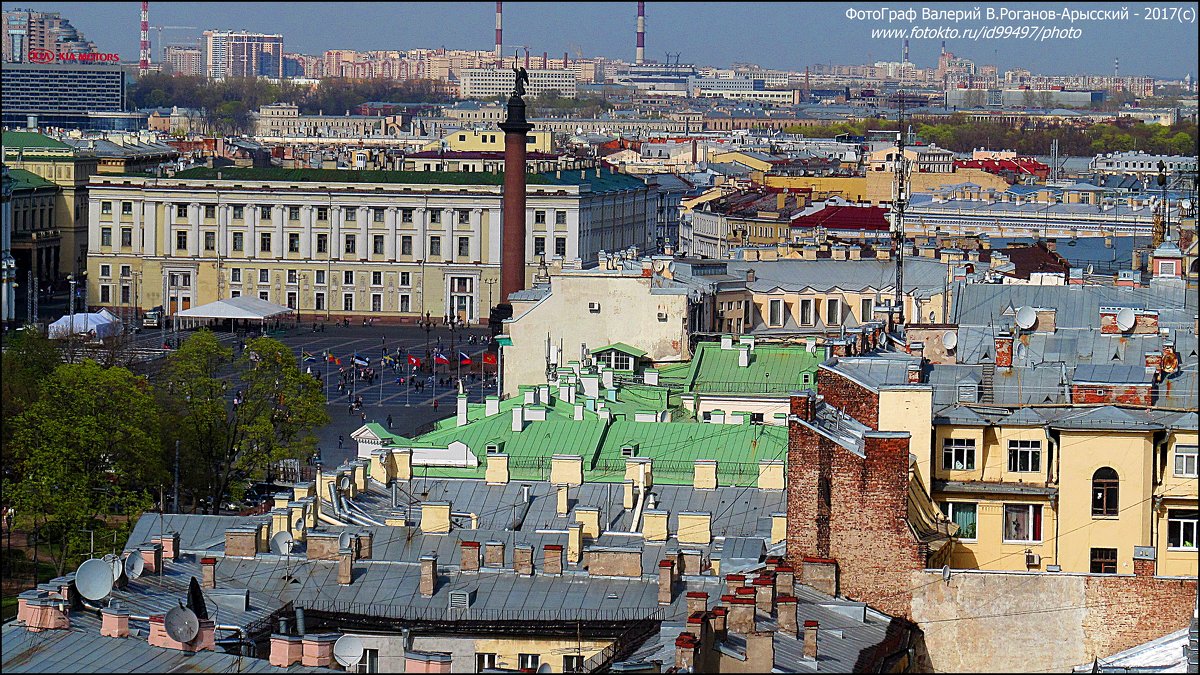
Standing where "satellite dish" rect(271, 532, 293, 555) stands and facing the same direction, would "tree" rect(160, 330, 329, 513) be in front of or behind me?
behind

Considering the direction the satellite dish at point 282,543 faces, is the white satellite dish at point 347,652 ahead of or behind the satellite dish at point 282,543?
ahead

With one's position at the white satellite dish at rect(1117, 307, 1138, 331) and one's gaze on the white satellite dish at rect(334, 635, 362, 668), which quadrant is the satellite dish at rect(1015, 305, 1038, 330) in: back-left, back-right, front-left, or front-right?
front-right

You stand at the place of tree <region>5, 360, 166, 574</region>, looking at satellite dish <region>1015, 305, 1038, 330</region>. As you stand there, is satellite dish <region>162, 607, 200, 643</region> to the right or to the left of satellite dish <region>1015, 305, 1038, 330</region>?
right

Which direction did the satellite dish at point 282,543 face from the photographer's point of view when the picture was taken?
facing the viewer and to the right of the viewer

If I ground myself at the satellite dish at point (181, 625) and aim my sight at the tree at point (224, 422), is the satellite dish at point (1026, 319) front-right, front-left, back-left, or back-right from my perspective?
front-right

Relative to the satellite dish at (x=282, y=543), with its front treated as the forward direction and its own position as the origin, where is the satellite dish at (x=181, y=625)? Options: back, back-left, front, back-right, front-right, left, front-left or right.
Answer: front-right

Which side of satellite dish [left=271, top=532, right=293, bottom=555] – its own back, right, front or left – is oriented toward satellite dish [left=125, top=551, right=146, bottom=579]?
right

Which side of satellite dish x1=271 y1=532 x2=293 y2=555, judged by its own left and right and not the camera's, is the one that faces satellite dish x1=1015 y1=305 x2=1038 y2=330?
left

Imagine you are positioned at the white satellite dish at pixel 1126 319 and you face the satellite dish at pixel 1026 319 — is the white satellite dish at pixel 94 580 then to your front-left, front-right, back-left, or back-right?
front-left
